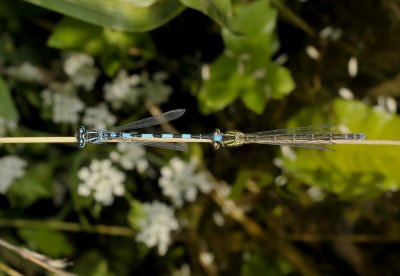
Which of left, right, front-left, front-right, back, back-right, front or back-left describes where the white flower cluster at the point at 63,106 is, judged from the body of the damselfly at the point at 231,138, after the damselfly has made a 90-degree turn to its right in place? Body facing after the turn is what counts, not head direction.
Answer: front-left

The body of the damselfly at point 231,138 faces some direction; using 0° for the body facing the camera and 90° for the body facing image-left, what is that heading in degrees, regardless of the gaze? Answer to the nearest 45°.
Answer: approximately 90°

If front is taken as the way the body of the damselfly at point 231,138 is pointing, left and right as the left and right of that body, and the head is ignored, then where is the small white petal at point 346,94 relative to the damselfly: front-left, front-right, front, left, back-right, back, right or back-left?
back-right
